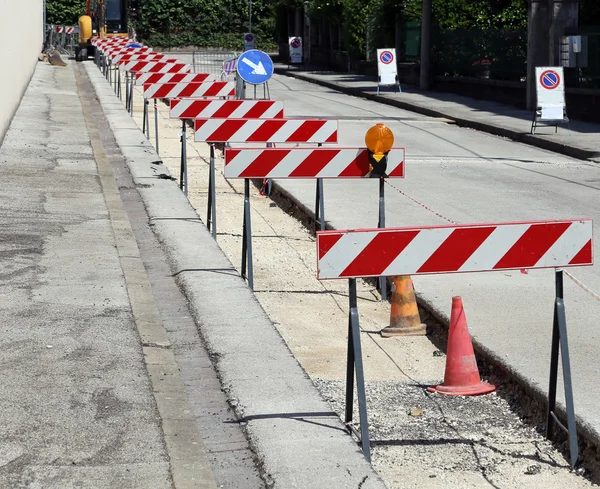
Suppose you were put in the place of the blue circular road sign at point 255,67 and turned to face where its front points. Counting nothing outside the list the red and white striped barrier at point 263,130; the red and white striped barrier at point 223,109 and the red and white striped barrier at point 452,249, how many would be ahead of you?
3

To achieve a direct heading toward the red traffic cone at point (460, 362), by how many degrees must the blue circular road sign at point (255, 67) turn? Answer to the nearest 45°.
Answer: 0° — it already faces it

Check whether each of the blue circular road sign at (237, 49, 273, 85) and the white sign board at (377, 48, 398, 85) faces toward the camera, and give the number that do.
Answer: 2

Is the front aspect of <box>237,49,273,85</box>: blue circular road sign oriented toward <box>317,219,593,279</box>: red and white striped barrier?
yes

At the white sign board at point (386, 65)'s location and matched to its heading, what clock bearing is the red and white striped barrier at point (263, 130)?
The red and white striped barrier is roughly at 12 o'clock from the white sign board.

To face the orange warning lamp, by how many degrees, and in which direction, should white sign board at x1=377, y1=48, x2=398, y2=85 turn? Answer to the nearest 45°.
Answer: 0° — it already faces it

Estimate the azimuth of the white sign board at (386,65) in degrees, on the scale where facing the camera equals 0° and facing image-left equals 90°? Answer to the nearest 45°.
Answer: approximately 0°

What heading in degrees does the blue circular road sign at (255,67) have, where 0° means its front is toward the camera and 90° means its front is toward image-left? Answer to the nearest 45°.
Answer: approximately 0°

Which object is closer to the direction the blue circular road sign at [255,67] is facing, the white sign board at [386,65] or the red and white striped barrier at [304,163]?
the red and white striped barrier

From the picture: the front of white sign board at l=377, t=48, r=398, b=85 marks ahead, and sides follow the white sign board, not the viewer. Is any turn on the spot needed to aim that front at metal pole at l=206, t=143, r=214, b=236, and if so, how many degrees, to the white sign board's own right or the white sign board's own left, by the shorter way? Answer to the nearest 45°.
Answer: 0° — it already faces it
